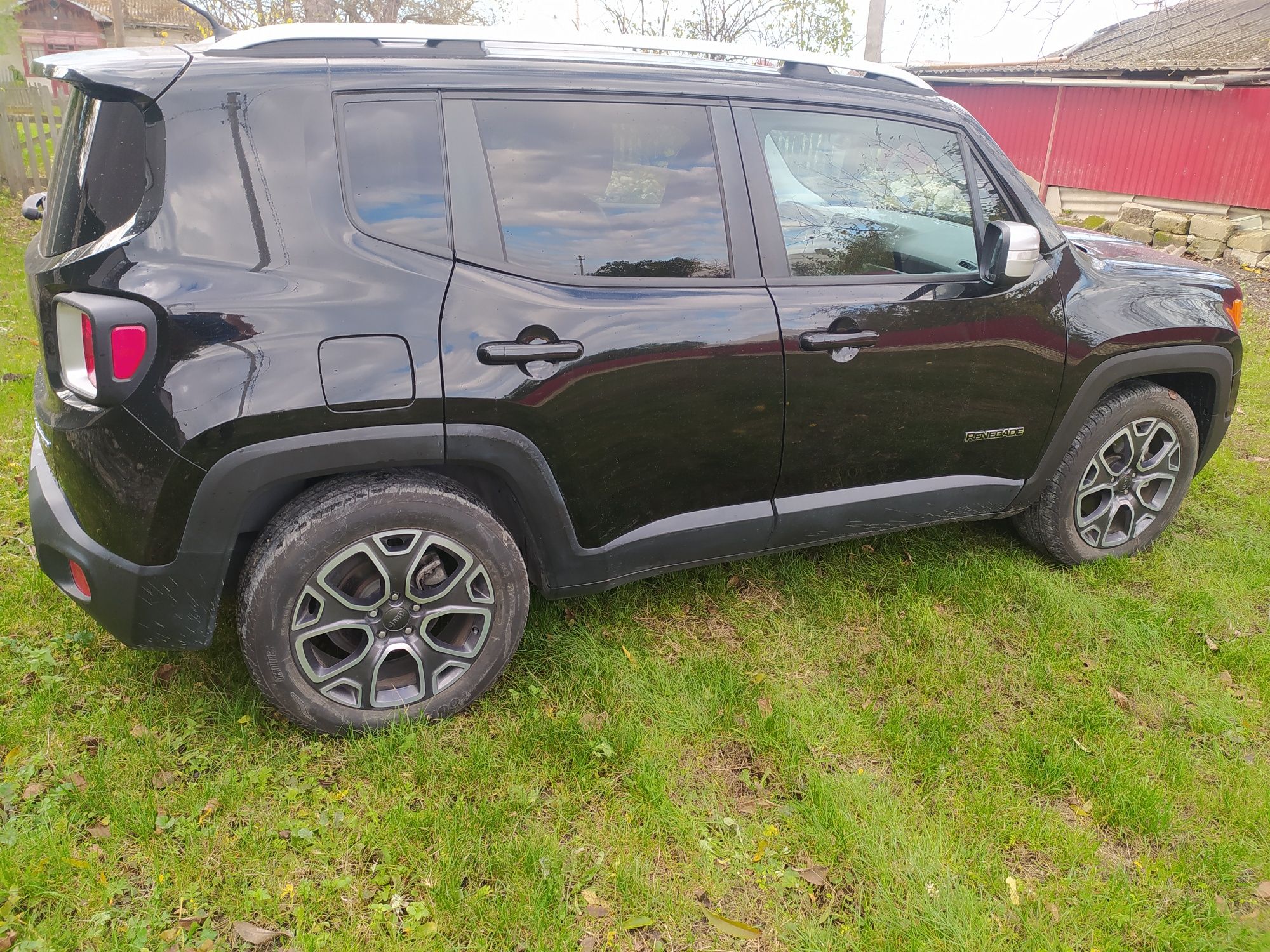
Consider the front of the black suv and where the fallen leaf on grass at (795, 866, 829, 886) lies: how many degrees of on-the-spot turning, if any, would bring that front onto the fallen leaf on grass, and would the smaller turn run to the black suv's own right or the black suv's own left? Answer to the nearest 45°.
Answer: approximately 90° to the black suv's own right

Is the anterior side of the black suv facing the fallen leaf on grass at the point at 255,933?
no

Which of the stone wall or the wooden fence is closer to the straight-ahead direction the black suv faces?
the stone wall

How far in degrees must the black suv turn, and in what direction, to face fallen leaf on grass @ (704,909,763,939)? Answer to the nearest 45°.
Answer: approximately 90° to its right

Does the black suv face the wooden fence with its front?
no

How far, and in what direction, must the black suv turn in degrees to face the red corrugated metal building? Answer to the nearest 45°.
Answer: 0° — it already faces it

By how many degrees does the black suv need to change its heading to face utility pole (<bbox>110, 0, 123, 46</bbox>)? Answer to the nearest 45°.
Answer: approximately 90° to its left

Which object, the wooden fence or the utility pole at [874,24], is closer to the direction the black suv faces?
the utility pole

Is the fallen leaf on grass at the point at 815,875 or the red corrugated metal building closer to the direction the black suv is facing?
the red corrugated metal building

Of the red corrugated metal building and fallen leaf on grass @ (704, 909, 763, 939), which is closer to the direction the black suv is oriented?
the red corrugated metal building

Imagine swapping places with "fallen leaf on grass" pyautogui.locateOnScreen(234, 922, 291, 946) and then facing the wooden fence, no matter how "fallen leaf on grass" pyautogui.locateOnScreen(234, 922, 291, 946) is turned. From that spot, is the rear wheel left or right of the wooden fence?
right

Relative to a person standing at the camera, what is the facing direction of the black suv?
facing away from the viewer and to the right of the viewer

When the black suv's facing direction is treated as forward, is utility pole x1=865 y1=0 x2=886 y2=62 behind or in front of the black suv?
in front

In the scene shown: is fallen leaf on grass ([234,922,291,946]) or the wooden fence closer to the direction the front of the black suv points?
the wooden fence
